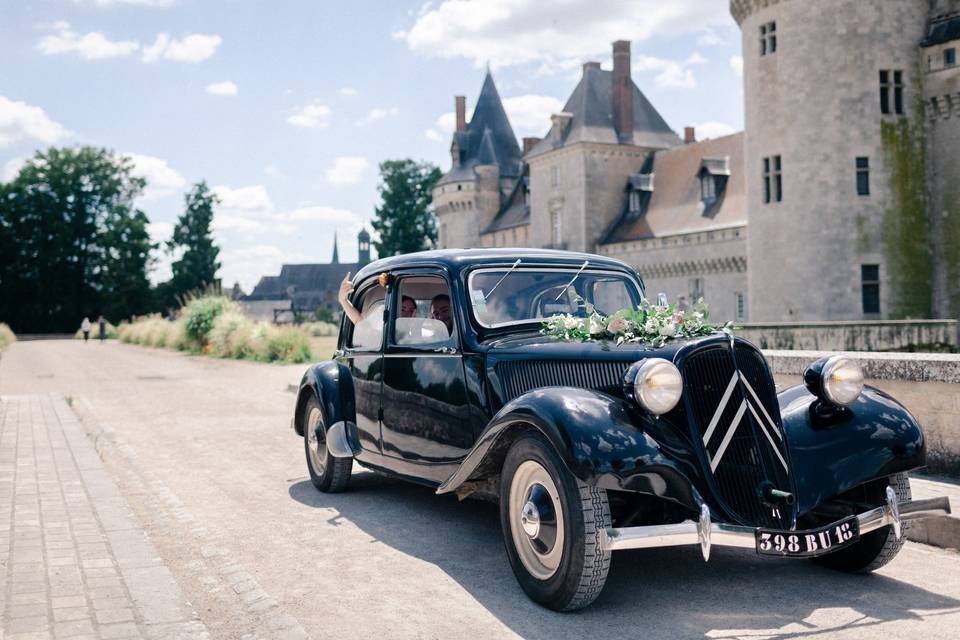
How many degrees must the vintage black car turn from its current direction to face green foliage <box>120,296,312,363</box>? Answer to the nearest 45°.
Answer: approximately 180°

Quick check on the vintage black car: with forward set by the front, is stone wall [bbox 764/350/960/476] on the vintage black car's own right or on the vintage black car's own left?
on the vintage black car's own left

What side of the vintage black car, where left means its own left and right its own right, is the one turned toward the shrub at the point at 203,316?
back

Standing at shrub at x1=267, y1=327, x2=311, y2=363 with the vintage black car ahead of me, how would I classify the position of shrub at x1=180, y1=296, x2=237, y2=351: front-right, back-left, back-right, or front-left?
back-right

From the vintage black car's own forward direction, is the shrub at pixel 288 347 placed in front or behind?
behind

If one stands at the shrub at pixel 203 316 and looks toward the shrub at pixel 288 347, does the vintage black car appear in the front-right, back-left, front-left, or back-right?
front-right
